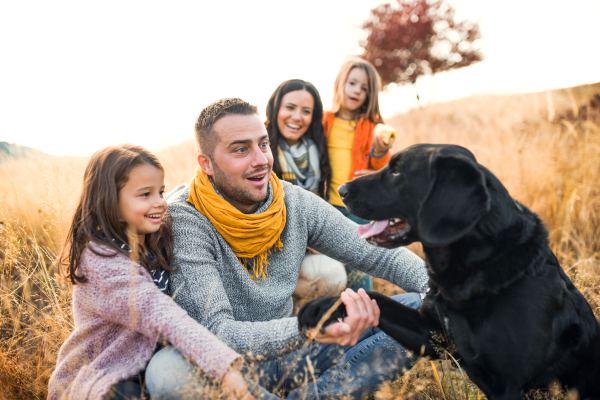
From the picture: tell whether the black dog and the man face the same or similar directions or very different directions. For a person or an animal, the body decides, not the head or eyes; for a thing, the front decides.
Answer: very different directions

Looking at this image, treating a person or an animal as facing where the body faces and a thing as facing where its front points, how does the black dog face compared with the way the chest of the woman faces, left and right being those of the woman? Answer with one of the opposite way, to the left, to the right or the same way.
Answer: to the right

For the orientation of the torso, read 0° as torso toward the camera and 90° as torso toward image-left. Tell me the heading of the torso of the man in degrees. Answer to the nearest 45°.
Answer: approximately 315°

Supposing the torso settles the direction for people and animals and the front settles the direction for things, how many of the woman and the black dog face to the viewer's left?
1

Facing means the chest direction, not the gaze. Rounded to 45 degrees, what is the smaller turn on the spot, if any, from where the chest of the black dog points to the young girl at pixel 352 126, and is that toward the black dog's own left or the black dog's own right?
approximately 90° to the black dog's own right

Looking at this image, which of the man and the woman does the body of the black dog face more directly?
the man

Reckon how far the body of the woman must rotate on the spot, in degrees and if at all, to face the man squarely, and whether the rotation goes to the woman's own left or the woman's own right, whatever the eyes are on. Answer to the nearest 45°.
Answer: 0° — they already face them

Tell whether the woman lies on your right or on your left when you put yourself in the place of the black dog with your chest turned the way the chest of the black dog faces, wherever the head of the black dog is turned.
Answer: on your right

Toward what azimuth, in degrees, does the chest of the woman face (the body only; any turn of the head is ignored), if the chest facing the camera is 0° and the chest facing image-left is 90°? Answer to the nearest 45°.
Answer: approximately 0°

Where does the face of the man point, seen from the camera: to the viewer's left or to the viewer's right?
to the viewer's right
